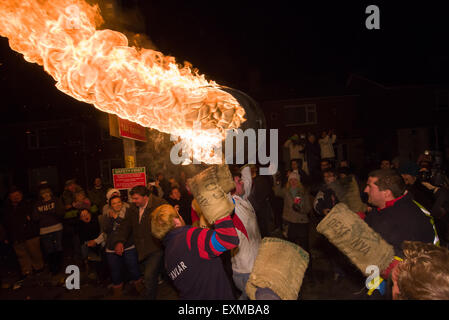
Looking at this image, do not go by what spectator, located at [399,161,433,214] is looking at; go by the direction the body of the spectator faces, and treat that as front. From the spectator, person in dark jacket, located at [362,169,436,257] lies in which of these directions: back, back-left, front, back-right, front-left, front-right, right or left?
front-left

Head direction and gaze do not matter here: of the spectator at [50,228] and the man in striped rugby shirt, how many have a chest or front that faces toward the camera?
1

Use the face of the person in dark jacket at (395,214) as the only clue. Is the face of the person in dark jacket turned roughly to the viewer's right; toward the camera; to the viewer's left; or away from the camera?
to the viewer's left

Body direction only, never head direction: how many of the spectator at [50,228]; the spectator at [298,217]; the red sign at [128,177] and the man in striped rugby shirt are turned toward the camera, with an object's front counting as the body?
3

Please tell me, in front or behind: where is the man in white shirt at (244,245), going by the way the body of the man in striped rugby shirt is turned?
in front

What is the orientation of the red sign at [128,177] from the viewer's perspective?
toward the camera

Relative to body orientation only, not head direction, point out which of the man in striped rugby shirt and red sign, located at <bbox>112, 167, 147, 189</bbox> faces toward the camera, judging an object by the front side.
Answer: the red sign

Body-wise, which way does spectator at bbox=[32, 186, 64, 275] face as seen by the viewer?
toward the camera

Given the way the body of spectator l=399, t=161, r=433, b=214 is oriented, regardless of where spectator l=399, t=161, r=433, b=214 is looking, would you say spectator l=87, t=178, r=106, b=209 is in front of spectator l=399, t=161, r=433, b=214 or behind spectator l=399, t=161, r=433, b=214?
in front

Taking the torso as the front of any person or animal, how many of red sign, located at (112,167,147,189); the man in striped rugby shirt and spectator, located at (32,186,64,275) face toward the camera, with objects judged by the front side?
2
